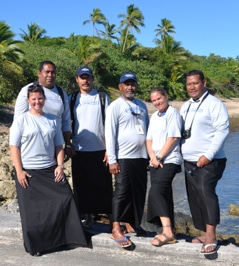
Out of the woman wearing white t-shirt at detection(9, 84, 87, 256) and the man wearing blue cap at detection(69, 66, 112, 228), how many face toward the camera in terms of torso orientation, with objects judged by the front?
2

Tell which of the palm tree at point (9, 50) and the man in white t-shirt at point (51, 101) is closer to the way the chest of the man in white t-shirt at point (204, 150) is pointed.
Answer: the man in white t-shirt

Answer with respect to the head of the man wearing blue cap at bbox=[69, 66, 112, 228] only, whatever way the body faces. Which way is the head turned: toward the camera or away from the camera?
toward the camera

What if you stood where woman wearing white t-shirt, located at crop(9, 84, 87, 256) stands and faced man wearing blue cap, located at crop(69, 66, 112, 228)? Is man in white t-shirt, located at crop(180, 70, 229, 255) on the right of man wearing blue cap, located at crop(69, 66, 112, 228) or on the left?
right

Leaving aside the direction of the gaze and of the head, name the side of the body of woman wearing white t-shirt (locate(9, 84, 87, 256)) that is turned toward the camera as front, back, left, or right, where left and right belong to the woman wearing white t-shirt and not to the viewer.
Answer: front

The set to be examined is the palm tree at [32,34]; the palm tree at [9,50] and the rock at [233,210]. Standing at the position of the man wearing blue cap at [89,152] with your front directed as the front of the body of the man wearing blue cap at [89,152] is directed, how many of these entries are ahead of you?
0

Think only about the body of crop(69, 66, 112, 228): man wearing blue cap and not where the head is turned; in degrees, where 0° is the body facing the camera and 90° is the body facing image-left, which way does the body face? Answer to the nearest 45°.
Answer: approximately 0°

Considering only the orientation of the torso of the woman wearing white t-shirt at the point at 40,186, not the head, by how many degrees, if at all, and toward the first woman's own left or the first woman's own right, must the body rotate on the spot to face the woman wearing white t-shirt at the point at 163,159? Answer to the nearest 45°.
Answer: approximately 90° to the first woman's own left

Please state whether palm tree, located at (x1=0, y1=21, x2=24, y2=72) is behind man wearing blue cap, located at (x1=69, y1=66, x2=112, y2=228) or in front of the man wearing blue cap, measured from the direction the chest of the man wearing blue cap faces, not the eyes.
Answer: behind

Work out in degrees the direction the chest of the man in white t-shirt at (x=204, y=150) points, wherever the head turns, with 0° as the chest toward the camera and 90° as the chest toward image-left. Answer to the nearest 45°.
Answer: approximately 45°

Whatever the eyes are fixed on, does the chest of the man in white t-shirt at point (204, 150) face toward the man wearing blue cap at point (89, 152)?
no

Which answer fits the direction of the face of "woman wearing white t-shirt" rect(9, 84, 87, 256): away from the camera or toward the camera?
toward the camera

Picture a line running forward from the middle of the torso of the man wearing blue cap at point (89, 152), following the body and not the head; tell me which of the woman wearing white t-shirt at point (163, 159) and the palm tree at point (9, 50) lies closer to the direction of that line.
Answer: the woman wearing white t-shirt

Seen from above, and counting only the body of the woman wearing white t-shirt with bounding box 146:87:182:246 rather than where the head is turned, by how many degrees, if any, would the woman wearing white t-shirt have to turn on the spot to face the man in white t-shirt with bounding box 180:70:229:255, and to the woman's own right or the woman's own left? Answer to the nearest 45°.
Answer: approximately 135° to the woman's own left
